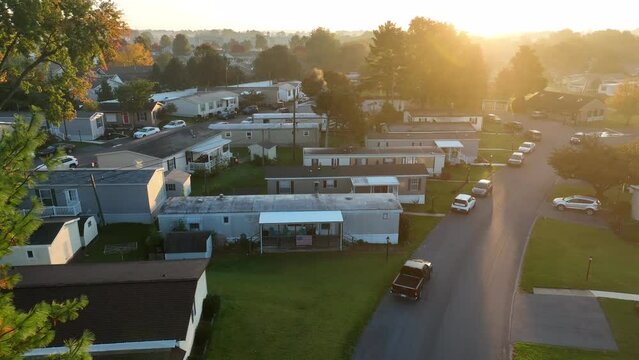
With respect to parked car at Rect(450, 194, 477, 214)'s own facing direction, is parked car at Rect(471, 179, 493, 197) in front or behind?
in front

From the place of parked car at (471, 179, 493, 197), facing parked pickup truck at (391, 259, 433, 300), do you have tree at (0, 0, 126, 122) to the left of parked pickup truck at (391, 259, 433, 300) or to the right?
right

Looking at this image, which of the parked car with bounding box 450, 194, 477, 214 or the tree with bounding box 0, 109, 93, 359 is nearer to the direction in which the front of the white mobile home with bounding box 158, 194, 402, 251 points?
the tree

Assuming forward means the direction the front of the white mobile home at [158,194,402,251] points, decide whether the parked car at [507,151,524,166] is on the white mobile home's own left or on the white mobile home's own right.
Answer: on the white mobile home's own left

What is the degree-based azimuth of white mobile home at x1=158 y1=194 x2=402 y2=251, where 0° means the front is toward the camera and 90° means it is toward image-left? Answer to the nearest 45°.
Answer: approximately 0°

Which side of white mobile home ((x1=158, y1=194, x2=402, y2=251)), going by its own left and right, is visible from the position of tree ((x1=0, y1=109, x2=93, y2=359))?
front

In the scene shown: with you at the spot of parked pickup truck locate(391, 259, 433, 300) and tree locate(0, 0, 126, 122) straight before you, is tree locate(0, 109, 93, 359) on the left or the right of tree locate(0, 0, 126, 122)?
left

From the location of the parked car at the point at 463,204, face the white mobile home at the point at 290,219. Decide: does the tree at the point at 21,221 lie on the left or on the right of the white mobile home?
left

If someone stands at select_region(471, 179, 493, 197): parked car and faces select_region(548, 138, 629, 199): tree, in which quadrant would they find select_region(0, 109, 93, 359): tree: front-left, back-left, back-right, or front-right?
back-right

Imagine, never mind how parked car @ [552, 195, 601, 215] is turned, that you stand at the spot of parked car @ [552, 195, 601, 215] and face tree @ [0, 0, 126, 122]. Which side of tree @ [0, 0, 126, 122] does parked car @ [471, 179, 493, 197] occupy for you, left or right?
right

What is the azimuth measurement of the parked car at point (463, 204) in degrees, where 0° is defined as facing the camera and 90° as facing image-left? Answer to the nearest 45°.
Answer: approximately 225°
